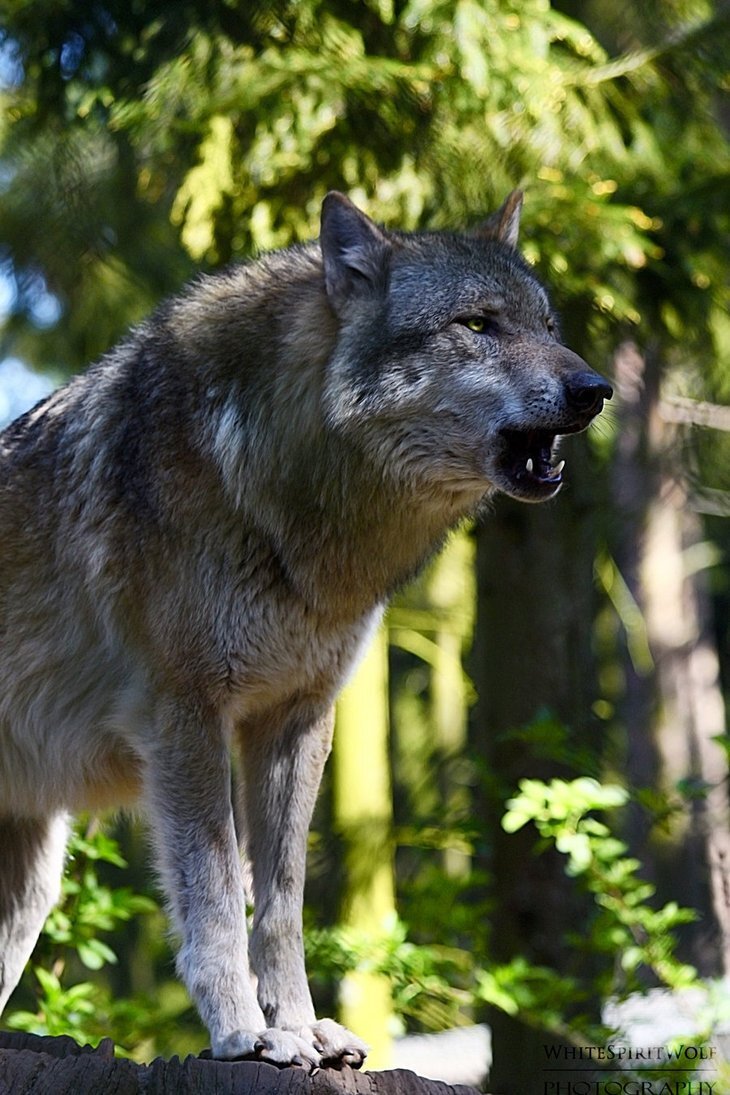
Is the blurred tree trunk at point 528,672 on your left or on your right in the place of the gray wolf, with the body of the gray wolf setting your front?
on your left

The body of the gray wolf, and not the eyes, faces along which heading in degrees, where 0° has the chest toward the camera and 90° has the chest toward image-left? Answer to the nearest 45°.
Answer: approximately 315°

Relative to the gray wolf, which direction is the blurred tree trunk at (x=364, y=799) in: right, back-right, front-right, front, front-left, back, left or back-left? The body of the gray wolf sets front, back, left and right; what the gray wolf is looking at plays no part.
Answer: back-left

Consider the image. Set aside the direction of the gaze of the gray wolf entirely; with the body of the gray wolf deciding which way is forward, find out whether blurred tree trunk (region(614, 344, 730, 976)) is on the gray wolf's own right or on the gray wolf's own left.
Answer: on the gray wolf's own left
